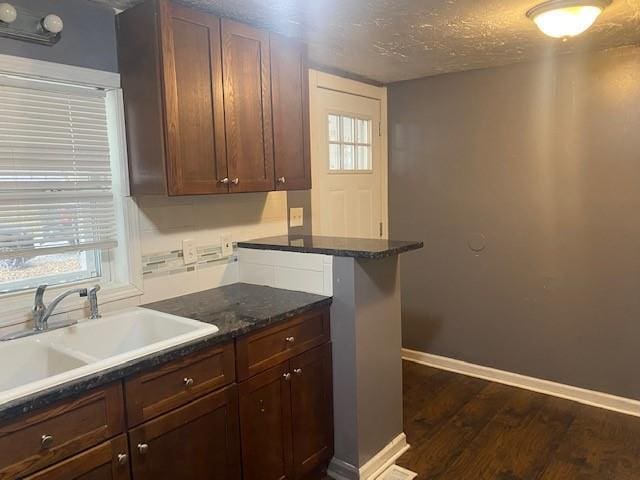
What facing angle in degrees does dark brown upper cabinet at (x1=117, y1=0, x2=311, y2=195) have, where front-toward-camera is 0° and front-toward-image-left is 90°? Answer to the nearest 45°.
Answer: approximately 315°

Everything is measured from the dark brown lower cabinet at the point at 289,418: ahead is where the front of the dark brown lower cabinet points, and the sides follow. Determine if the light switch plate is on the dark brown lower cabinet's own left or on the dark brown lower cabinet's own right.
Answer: on the dark brown lower cabinet's own left

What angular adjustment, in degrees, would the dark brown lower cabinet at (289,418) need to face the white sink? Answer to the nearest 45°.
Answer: approximately 135° to its right

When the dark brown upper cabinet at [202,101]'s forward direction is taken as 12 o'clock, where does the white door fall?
The white door is roughly at 9 o'clock from the dark brown upper cabinet.

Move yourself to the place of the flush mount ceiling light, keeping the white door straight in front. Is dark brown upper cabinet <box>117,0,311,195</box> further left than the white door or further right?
left
